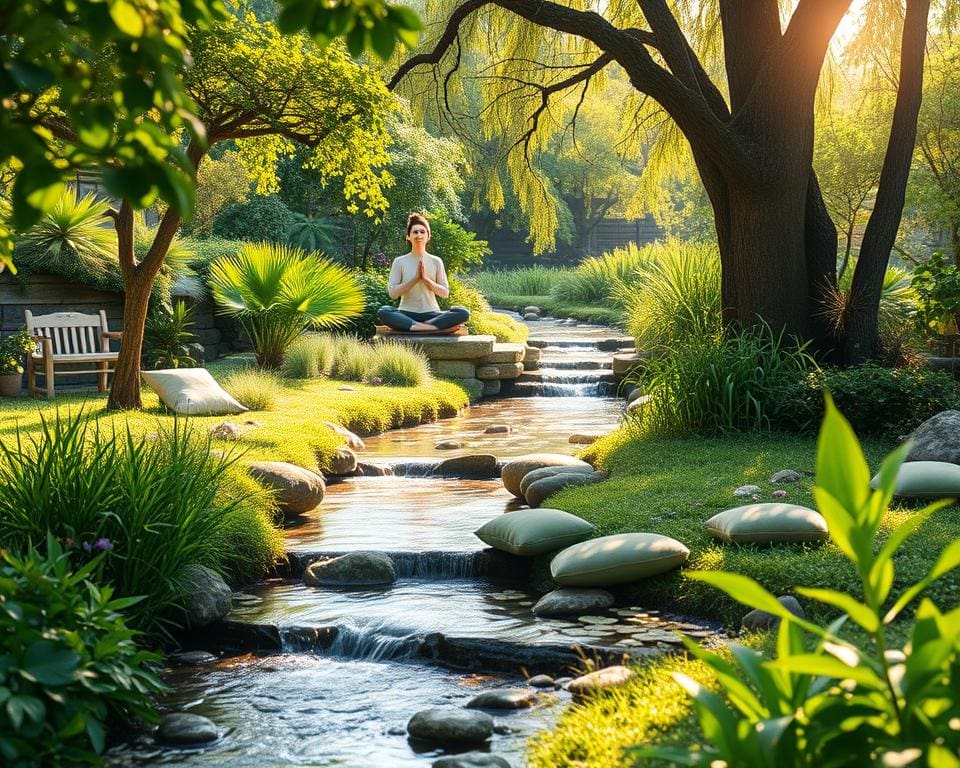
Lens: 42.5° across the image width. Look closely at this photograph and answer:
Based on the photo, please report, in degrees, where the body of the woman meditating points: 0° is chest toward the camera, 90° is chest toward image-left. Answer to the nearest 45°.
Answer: approximately 0°

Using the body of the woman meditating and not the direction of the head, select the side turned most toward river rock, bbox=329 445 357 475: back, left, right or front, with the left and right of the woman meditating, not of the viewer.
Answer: front

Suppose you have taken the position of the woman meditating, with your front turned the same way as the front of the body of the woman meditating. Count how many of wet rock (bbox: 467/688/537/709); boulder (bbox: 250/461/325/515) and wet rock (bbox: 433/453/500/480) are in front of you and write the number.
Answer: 3

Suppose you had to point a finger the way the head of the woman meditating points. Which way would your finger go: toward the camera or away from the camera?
toward the camera

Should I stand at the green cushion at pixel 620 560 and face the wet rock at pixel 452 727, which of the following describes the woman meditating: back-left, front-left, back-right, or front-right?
back-right

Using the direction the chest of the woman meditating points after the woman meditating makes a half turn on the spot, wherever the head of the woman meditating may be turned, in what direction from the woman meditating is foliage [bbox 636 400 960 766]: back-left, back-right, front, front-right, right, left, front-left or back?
back

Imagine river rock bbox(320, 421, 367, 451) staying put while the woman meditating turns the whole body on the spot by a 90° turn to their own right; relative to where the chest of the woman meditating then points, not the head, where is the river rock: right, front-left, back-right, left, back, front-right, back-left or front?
left

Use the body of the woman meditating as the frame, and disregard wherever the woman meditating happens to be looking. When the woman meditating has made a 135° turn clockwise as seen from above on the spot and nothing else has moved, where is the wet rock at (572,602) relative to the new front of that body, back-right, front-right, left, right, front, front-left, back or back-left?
back-left

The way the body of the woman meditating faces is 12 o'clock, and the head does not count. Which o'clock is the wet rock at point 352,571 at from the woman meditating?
The wet rock is roughly at 12 o'clock from the woman meditating.

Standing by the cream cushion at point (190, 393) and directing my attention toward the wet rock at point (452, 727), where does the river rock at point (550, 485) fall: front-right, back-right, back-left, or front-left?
front-left

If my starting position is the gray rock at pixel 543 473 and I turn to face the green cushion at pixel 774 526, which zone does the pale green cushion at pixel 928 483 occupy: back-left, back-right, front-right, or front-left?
front-left

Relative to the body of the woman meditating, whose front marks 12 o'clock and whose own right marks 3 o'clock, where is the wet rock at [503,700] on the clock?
The wet rock is roughly at 12 o'clock from the woman meditating.

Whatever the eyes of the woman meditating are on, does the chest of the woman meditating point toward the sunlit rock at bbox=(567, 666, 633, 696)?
yes

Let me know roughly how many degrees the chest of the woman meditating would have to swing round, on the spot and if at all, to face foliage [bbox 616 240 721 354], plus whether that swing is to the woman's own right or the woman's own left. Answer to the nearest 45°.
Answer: approximately 45° to the woman's own left

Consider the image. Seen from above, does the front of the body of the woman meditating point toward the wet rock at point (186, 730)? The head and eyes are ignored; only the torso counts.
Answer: yes

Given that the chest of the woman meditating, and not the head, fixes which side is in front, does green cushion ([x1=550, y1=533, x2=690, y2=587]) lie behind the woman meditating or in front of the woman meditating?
in front

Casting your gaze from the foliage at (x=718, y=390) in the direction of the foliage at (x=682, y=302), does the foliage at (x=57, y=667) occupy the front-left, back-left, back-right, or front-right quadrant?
back-left

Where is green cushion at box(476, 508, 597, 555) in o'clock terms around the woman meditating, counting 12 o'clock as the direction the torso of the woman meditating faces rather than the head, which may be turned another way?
The green cushion is roughly at 12 o'clock from the woman meditating.

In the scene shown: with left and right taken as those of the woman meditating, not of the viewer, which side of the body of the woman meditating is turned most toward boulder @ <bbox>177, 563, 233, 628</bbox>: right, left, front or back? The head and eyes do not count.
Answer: front
